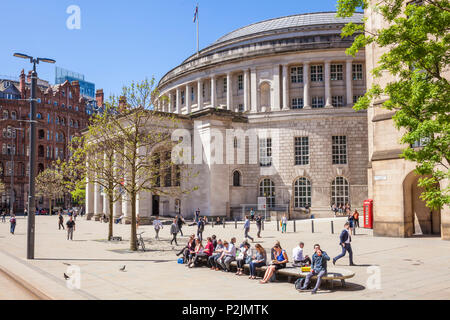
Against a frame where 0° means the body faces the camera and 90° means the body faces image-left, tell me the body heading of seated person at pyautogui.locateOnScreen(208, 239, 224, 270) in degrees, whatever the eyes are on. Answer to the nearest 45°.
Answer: approximately 45°

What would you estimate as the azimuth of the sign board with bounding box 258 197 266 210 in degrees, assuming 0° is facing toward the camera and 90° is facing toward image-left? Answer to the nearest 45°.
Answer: approximately 0°

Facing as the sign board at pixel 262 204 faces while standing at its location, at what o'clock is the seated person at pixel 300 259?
The seated person is roughly at 12 o'clock from the sign board.

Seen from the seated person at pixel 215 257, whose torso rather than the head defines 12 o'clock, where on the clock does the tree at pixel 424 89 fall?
The tree is roughly at 9 o'clock from the seated person.

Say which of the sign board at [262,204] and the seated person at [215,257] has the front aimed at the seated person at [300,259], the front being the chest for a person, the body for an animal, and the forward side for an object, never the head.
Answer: the sign board

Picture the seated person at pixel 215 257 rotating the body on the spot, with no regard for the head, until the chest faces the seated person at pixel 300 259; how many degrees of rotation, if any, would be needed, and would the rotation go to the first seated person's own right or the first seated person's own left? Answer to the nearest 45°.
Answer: approximately 90° to the first seated person's own left

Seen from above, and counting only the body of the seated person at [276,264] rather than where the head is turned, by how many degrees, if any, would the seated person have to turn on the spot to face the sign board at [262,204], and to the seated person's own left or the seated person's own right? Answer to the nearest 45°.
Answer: approximately 135° to the seated person's own right
